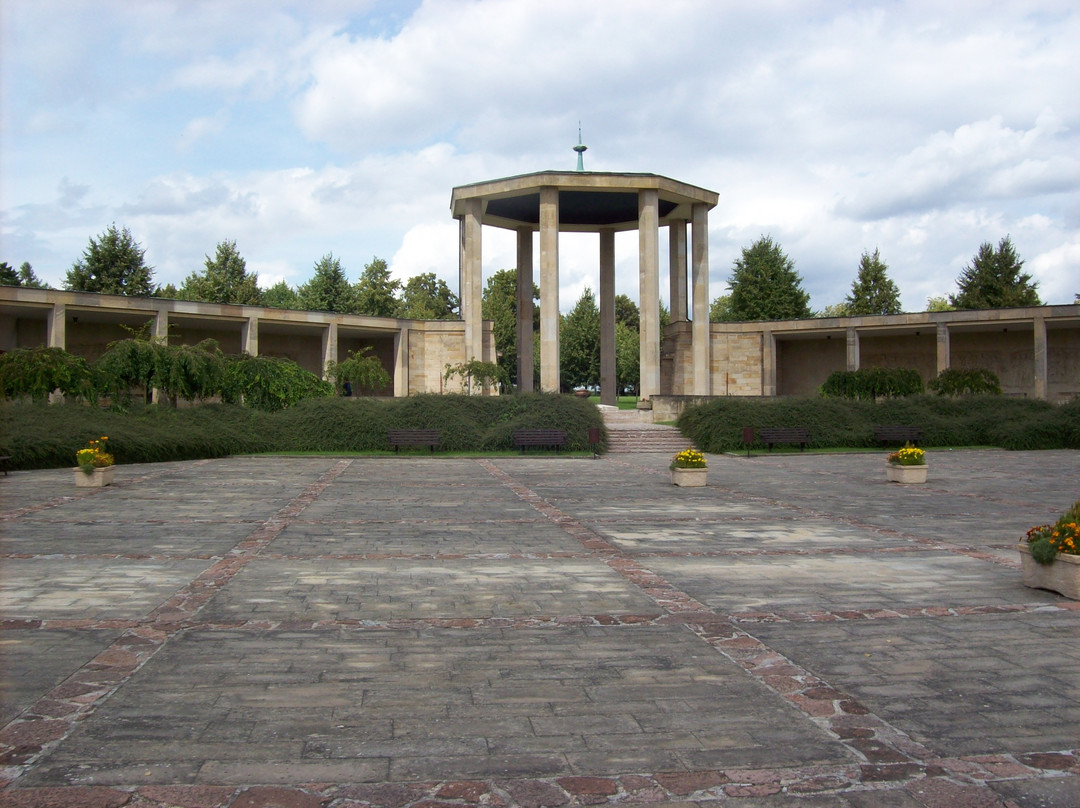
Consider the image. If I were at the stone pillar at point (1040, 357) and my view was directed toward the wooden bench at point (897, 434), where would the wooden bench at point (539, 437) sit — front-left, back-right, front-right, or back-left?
front-right

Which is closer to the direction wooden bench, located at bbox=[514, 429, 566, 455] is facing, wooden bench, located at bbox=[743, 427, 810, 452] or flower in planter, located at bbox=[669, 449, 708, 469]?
the flower in planter

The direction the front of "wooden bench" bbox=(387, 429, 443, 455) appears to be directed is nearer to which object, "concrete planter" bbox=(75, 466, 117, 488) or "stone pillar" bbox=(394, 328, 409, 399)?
the concrete planter

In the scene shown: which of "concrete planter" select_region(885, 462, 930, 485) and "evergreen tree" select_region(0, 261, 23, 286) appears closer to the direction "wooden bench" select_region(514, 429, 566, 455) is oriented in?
the concrete planter

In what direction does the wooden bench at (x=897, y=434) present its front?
toward the camera

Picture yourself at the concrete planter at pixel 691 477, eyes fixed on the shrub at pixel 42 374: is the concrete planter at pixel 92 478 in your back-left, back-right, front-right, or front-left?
front-left

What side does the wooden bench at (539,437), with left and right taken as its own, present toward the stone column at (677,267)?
back

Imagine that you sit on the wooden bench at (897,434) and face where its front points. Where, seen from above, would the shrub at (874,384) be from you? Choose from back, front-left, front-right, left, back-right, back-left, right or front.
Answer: back

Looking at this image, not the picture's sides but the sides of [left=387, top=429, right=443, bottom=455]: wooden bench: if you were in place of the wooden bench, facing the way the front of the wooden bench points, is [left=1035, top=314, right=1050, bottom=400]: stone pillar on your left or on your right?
on your left

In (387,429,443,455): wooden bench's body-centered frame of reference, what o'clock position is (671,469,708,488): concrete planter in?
The concrete planter is roughly at 11 o'clock from the wooden bench.

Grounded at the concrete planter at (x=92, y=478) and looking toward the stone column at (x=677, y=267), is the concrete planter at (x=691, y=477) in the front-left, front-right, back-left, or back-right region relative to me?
front-right

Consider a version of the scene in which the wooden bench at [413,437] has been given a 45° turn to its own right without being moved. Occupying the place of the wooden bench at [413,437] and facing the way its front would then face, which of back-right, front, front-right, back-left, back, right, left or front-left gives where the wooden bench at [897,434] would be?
back-left

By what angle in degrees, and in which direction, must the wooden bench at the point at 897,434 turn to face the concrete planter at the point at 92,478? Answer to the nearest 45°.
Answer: approximately 45° to its right

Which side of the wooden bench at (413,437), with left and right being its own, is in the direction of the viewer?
front

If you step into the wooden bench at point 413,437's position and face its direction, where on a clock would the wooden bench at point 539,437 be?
the wooden bench at point 539,437 is roughly at 9 o'clock from the wooden bench at point 413,437.
